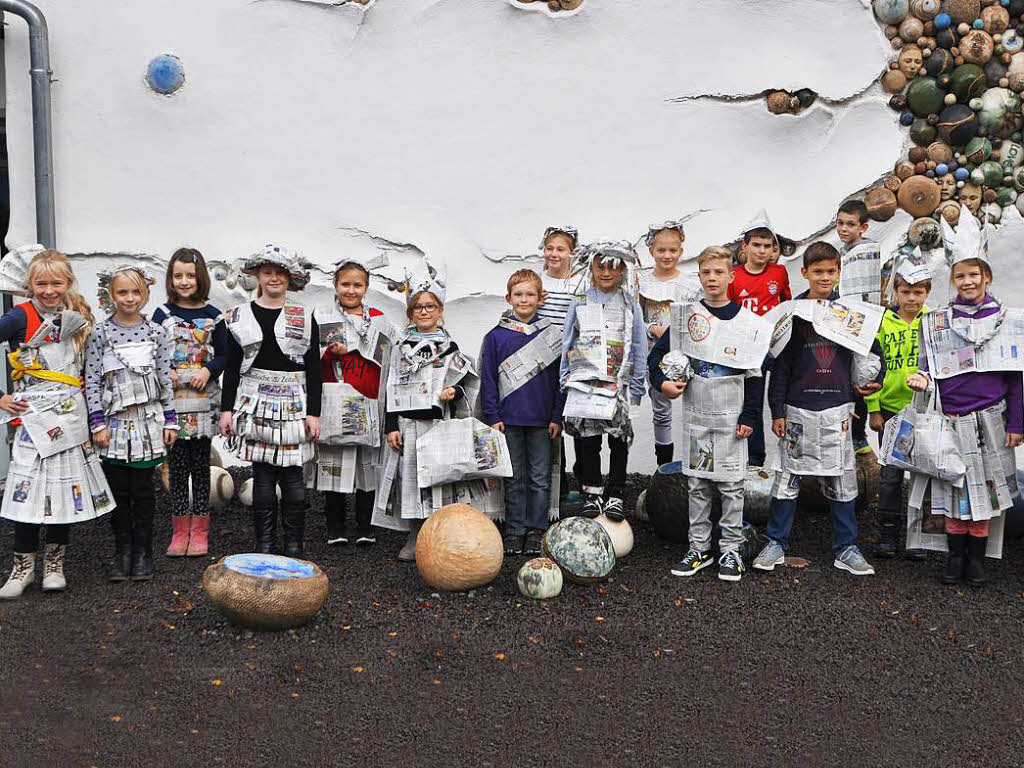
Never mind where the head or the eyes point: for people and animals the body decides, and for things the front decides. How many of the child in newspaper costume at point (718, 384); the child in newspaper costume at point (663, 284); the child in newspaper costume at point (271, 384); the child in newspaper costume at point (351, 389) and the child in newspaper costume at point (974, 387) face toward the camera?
5

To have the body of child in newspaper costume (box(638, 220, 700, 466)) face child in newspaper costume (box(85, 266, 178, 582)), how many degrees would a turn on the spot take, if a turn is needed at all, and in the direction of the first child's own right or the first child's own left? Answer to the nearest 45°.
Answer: approximately 45° to the first child's own right

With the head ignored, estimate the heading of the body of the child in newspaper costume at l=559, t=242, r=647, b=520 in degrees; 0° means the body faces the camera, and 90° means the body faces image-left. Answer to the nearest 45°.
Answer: approximately 0°

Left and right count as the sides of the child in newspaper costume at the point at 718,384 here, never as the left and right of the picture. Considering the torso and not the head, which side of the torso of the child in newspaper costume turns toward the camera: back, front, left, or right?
front

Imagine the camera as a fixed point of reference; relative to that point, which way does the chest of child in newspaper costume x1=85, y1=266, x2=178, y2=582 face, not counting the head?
toward the camera

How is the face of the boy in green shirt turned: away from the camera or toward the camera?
toward the camera

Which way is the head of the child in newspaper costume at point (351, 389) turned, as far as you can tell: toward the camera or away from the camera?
toward the camera

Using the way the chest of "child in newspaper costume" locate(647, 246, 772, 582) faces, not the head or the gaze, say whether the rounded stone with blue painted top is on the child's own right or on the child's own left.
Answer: on the child's own right

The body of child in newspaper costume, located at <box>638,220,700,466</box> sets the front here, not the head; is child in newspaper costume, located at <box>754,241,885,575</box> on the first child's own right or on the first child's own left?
on the first child's own left

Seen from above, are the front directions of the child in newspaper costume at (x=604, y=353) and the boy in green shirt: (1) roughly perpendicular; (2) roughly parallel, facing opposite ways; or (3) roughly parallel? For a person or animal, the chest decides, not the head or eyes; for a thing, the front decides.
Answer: roughly parallel

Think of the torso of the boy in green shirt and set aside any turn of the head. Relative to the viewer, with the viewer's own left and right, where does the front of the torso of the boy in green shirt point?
facing the viewer

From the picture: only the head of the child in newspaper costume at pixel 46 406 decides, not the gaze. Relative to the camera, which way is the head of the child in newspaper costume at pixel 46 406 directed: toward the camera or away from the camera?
toward the camera

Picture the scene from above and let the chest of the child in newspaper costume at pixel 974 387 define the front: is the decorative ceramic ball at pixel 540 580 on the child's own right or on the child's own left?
on the child's own right

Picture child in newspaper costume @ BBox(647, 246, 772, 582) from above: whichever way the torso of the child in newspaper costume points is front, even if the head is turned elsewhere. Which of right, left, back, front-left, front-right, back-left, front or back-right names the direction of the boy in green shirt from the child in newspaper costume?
back-left

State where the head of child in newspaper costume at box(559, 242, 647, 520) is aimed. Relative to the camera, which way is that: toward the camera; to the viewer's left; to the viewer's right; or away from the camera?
toward the camera

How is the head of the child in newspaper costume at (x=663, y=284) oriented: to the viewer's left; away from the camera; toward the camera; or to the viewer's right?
toward the camera

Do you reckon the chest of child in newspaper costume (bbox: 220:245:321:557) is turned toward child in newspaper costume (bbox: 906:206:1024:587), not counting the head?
no

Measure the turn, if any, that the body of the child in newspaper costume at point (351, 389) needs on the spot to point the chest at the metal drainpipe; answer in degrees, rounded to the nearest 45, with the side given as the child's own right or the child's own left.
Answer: approximately 135° to the child's own right

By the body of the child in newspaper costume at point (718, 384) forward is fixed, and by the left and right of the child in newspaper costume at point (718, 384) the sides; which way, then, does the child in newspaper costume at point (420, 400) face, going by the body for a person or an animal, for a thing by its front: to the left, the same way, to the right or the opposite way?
the same way

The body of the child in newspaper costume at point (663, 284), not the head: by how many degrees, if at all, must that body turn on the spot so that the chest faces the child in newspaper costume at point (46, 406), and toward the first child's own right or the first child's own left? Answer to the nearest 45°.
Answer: approximately 45° to the first child's own right
